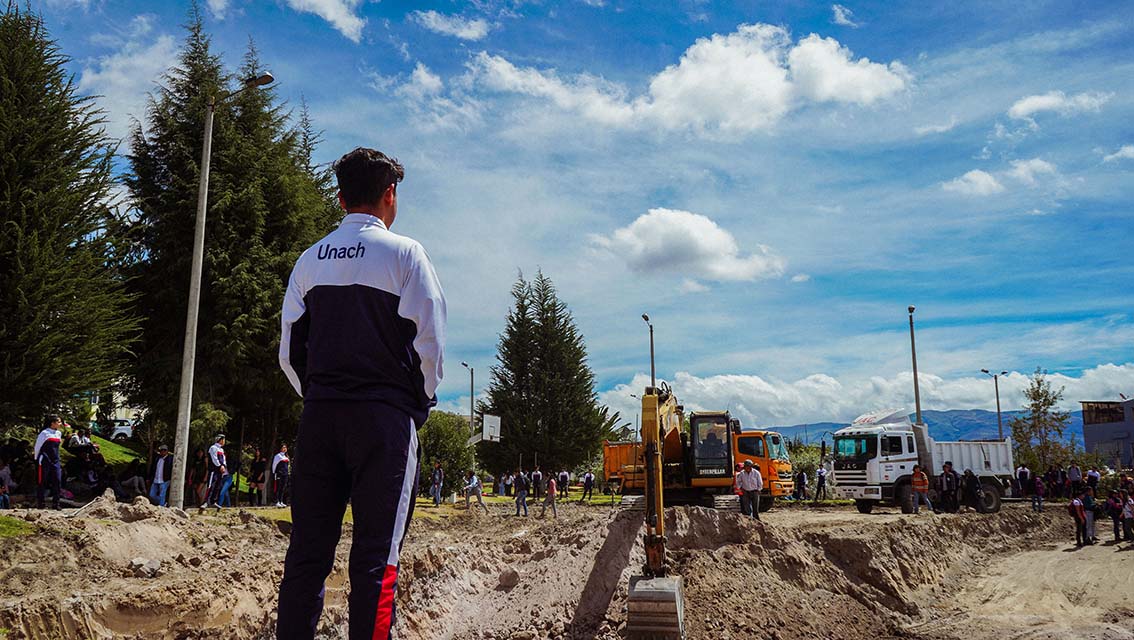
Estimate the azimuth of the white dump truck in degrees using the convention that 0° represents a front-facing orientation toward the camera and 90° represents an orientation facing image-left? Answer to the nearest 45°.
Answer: approximately 45°

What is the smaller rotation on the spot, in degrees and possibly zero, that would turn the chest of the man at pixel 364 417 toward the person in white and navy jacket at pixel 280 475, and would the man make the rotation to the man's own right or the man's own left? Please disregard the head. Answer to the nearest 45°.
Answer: approximately 45° to the man's own left

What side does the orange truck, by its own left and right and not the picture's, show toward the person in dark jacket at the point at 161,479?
right

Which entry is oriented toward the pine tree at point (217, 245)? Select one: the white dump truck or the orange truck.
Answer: the white dump truck

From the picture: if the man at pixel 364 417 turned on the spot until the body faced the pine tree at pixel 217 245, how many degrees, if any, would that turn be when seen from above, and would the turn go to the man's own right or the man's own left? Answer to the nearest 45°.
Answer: approximately 45° to the man's own left

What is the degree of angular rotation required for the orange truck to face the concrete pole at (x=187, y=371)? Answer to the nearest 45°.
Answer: approximately 90° to its right

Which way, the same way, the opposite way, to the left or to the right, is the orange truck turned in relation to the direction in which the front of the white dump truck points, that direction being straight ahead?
to the left

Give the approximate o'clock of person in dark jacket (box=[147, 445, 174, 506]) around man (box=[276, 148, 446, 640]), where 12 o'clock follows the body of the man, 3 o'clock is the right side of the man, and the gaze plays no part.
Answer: The person in dark jacket is roughly at 10 o'clock from the man.

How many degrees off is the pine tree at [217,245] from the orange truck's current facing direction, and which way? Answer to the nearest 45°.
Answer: approximately 90° to its right

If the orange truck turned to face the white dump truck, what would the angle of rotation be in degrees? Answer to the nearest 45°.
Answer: approximately 90° to its left

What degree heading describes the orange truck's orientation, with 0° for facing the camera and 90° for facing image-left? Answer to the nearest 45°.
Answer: approximately 315°

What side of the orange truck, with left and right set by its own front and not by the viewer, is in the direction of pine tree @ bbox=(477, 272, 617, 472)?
back
